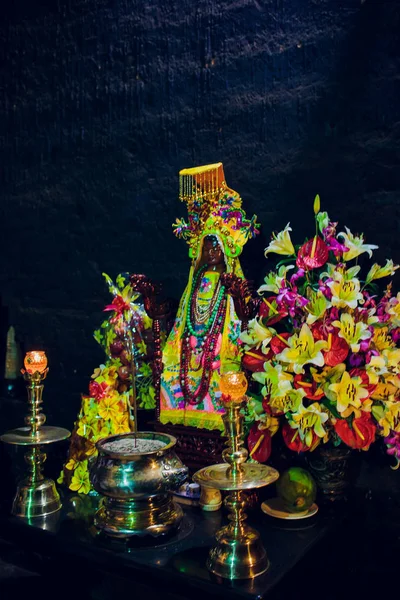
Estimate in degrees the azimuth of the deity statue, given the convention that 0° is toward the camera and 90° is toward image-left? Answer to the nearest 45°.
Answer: approximately 45°

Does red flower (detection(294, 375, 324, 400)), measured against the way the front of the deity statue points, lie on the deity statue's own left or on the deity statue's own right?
on the deity statue's own left

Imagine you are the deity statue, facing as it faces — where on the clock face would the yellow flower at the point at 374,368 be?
The yellow flower is roughly at 9 o'clock from the deity statue.

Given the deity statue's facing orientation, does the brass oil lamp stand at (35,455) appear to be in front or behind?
in front

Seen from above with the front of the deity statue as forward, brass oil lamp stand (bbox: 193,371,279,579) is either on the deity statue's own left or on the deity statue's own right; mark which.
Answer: on the deity statue's own left
